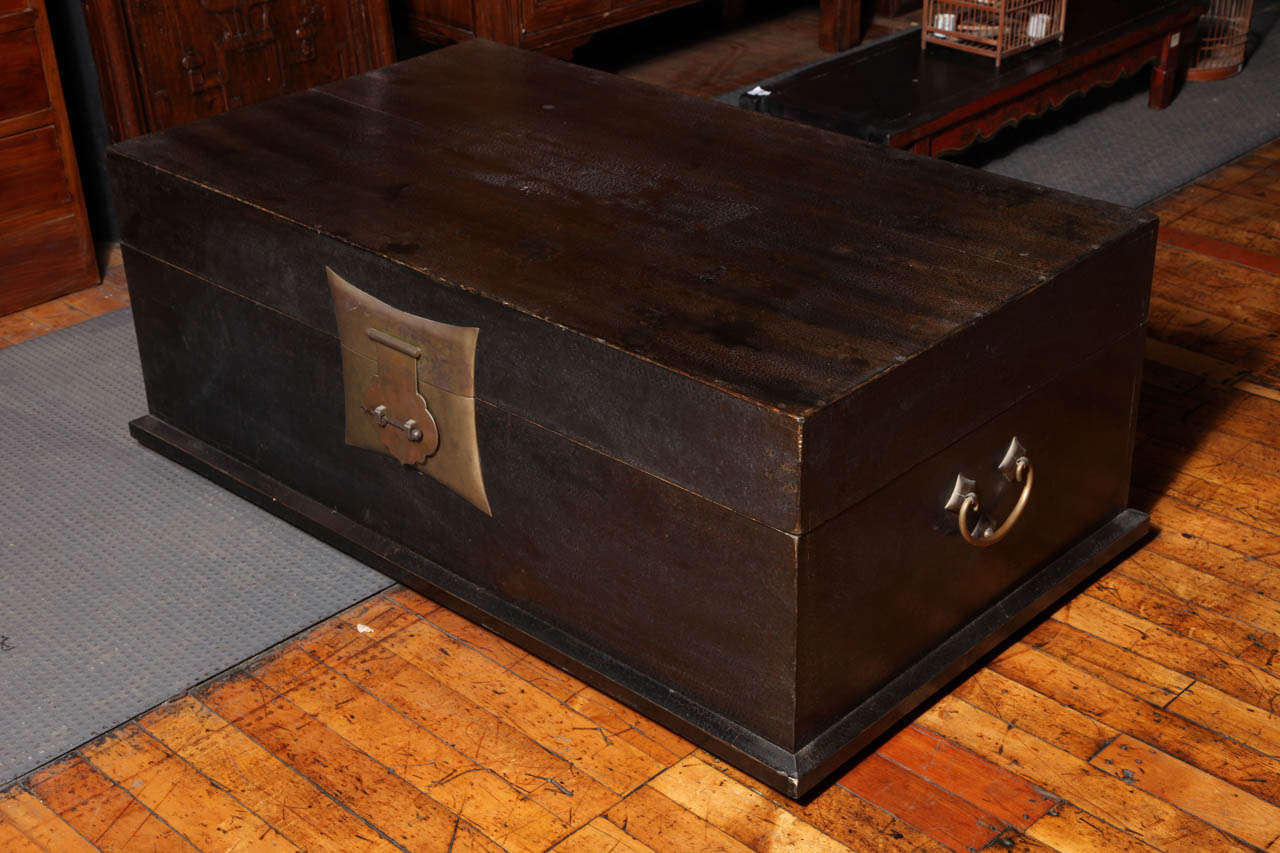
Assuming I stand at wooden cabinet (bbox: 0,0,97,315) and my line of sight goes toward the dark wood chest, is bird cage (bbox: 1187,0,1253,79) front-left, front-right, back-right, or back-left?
front-left

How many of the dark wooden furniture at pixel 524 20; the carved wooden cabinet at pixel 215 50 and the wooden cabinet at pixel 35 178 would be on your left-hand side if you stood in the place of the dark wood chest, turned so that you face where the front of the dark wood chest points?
0

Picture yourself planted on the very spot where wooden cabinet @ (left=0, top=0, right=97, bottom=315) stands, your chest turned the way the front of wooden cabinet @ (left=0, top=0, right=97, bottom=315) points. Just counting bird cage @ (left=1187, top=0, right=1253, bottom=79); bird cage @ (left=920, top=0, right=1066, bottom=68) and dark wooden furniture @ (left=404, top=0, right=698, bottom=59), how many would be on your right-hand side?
0

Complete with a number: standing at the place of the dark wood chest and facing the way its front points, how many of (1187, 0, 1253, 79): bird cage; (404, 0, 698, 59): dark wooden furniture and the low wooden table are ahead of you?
0

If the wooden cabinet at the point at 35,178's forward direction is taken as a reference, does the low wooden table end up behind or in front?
in front

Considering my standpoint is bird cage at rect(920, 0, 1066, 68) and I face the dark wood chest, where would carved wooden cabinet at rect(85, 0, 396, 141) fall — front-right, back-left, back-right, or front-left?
front-right

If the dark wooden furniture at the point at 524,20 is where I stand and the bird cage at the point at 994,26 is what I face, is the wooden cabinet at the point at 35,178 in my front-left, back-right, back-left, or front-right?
back-right

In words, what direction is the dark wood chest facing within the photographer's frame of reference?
facing the viewer and to the left of the viewer

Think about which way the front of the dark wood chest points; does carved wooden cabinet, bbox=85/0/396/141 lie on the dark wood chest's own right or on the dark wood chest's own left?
on the dark wood chest's own right

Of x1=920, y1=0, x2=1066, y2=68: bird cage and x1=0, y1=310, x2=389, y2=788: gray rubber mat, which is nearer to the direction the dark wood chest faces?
the gray rubber mat

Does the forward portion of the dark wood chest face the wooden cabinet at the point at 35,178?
no

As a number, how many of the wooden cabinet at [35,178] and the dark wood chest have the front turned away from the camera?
0

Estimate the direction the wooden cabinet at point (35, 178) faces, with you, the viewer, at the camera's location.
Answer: facing the viewer and to the right of the viewer

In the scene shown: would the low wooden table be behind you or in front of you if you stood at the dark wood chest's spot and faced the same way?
behind

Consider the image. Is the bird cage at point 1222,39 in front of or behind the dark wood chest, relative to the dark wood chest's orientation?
behind

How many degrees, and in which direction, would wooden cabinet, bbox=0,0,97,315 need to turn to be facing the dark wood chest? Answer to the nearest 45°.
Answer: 0° — it already faces it
